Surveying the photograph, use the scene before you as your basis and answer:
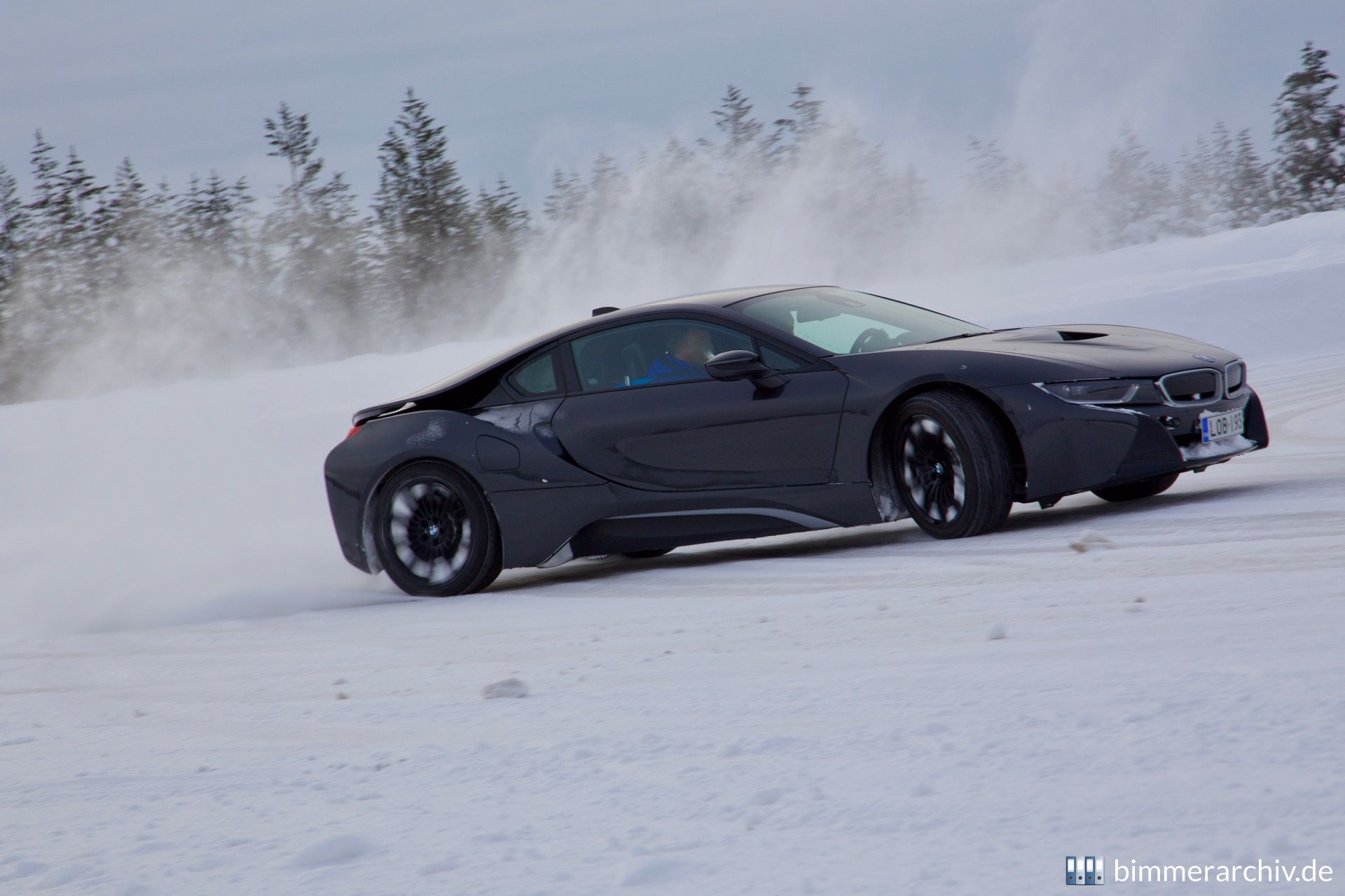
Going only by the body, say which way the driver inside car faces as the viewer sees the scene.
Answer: to the viewer's right

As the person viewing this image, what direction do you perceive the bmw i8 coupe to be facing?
facing the viewer and to the right of the viewer
